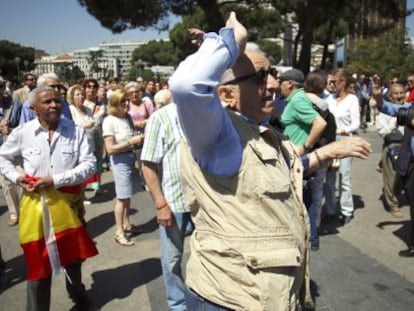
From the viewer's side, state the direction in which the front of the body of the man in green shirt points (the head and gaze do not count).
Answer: to the viewer's left

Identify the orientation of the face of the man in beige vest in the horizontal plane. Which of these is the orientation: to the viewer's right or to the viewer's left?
to the viewer's right

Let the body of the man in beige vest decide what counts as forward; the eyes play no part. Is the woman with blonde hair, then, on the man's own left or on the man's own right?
on the man's own left

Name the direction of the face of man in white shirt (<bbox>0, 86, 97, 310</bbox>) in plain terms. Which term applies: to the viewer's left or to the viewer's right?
to the viewer's right

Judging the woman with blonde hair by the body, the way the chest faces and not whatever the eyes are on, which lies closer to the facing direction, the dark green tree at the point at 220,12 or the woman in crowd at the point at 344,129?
the woman in crowd

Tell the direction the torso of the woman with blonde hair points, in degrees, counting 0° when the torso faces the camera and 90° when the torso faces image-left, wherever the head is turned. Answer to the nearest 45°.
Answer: approximately 315°

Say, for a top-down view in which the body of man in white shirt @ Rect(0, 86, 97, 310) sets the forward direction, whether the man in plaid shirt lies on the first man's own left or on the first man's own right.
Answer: on the first man's own left

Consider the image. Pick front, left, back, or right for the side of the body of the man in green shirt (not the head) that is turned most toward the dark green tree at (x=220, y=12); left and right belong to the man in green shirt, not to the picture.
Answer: right

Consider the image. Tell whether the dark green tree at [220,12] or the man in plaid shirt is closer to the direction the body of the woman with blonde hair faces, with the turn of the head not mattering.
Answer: the man in plaid shirt
